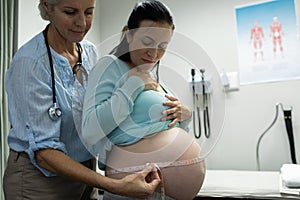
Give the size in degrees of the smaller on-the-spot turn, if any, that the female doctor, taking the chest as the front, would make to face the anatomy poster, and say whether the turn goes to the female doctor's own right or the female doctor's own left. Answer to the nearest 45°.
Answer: approximately 90° to the female doctor's own left

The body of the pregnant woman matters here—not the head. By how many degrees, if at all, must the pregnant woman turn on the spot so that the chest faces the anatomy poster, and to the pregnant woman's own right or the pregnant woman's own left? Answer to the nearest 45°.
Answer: approximately 90° to the pregnant woman's own left

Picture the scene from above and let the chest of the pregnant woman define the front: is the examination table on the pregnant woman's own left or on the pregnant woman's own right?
on the pregnant woman's own left

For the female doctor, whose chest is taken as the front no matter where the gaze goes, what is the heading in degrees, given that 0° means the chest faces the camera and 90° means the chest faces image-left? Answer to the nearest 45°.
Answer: approximately 315°

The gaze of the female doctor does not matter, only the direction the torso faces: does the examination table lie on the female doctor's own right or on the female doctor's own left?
on the female doctor's own left

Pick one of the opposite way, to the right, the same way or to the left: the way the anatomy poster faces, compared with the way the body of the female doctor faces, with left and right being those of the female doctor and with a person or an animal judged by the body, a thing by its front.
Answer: to the right

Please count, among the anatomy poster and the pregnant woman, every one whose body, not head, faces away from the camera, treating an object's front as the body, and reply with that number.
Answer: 0

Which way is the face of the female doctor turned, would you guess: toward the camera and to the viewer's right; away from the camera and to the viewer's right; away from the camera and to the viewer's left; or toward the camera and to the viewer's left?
toward the camera and to the viewer's right

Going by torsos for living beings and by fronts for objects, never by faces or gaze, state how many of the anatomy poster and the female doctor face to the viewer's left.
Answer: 0

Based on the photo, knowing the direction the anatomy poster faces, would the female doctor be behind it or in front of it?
in front
